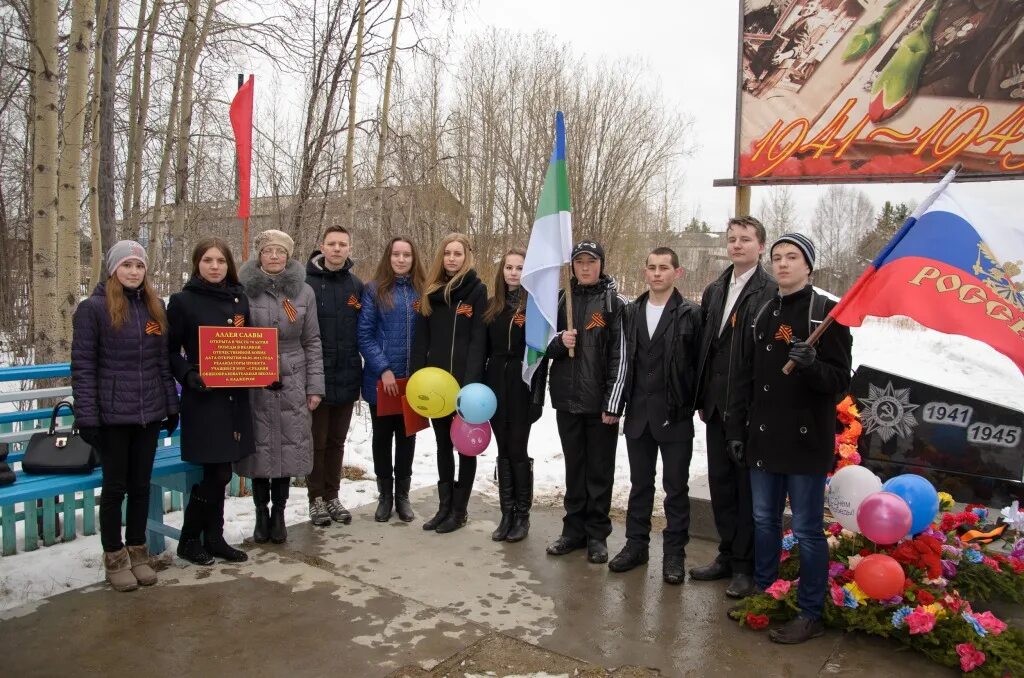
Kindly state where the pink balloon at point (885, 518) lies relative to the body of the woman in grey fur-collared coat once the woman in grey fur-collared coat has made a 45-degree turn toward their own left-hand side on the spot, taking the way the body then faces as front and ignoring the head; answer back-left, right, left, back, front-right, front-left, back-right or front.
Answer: front

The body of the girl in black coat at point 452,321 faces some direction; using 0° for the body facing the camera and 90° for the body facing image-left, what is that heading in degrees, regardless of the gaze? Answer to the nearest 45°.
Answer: approximately 0°

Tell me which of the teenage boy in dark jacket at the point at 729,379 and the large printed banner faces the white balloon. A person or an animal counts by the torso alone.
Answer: the large printed banner

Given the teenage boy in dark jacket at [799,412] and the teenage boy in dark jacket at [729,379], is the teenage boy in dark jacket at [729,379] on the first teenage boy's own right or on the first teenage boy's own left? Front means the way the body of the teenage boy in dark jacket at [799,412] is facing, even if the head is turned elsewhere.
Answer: on the first teenage boy's own right

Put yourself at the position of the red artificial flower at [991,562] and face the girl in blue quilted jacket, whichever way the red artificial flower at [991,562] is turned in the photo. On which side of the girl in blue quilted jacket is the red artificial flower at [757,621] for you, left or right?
left

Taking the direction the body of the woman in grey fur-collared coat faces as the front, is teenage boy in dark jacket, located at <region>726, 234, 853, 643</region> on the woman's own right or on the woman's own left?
on the woman's own left

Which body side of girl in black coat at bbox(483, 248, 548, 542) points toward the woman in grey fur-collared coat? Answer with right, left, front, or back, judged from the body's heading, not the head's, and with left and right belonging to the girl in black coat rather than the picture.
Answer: right
